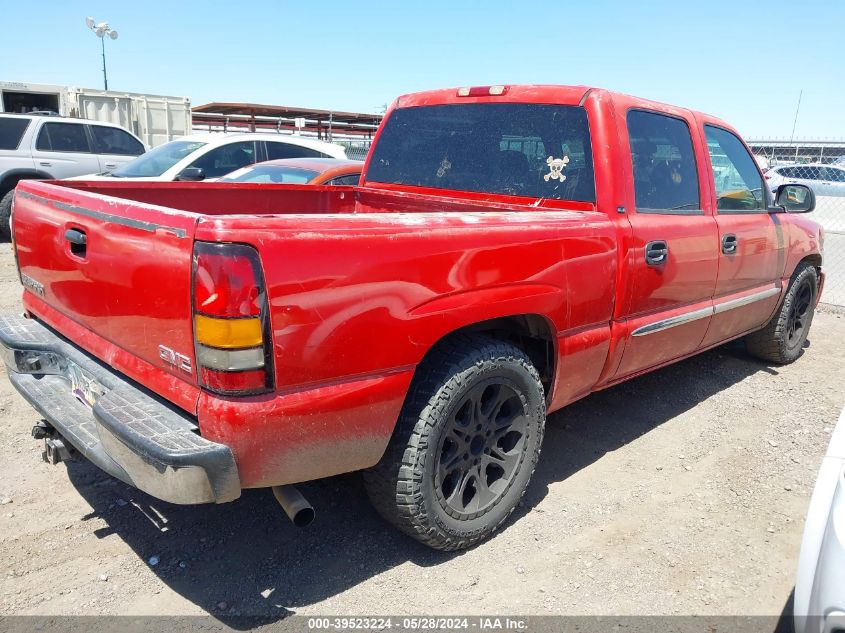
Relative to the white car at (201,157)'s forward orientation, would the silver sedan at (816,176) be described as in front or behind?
behind

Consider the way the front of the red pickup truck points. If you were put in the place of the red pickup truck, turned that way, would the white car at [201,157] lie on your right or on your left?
on your left

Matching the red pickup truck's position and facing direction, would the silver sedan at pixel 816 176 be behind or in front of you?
in front

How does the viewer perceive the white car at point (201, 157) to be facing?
facing the viewer and to the left of the viewer

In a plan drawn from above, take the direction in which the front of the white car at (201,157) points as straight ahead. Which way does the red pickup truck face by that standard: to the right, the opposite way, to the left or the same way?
the opposite way
